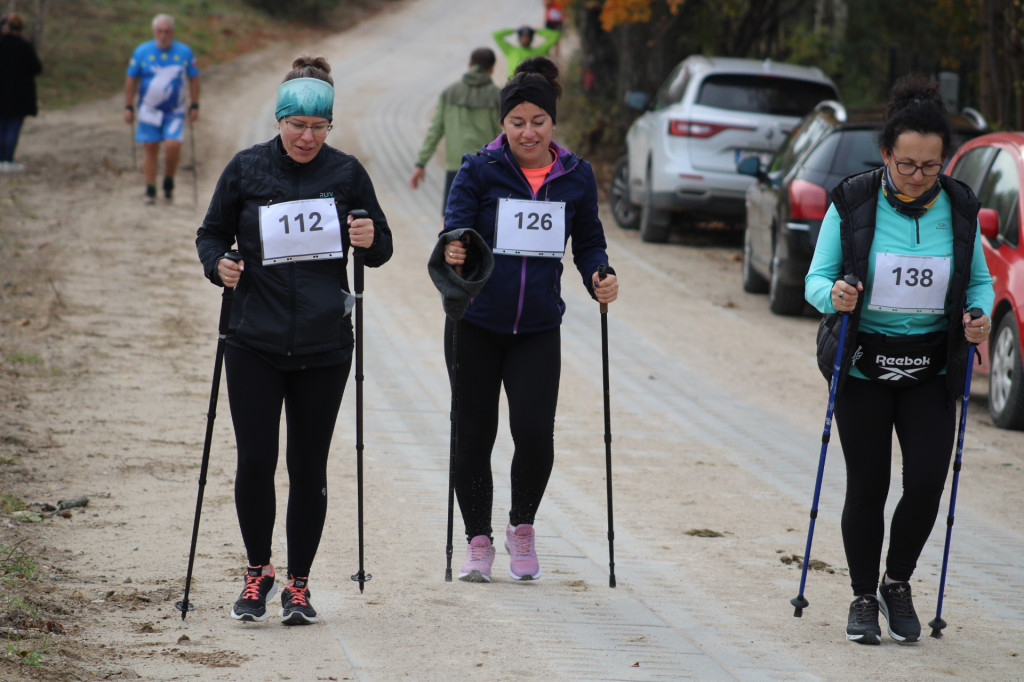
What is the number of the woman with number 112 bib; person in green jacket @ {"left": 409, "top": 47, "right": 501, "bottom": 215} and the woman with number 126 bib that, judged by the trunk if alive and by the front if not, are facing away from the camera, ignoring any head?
1

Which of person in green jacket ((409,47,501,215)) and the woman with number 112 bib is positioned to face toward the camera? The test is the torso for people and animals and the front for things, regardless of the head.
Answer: the woman with number 112 bib

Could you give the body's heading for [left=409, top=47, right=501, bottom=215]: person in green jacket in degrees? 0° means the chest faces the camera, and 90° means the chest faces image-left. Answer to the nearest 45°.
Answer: approximately 180°

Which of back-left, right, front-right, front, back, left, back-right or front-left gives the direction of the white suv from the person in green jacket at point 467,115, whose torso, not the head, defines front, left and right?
front-right

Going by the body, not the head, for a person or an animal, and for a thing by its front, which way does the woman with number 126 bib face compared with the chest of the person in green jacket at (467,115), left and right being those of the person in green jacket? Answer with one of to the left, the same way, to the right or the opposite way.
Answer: the opposite way

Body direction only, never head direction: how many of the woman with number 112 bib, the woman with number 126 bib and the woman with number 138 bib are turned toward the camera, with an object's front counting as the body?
3

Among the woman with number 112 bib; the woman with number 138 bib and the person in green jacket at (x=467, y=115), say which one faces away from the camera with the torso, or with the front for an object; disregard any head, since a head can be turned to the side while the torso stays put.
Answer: the person in green jacket

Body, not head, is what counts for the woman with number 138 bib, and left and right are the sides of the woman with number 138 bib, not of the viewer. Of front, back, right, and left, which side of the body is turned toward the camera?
front

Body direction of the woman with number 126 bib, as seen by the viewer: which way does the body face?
toward the camera

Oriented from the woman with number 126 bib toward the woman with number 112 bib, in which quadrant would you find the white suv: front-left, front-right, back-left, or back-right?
back-right

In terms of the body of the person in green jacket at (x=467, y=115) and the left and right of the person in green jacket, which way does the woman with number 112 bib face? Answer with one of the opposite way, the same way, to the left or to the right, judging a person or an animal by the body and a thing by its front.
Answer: the opposite way

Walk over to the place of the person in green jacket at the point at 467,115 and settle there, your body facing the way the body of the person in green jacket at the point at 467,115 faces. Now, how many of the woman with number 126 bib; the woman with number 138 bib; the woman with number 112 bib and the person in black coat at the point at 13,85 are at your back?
3

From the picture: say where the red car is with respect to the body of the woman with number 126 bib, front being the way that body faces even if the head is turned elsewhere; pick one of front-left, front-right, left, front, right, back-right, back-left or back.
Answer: back-left

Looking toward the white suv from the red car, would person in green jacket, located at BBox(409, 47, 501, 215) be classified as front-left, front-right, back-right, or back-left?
front-left

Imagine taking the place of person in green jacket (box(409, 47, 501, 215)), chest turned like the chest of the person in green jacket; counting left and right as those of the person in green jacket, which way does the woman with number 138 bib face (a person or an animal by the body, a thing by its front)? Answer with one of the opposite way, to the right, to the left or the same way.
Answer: the opposite way

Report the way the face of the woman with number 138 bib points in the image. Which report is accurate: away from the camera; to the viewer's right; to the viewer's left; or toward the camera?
toward the camera

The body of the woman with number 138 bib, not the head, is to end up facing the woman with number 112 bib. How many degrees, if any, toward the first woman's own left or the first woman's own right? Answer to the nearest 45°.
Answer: approximately 90° to the first woman's own right
